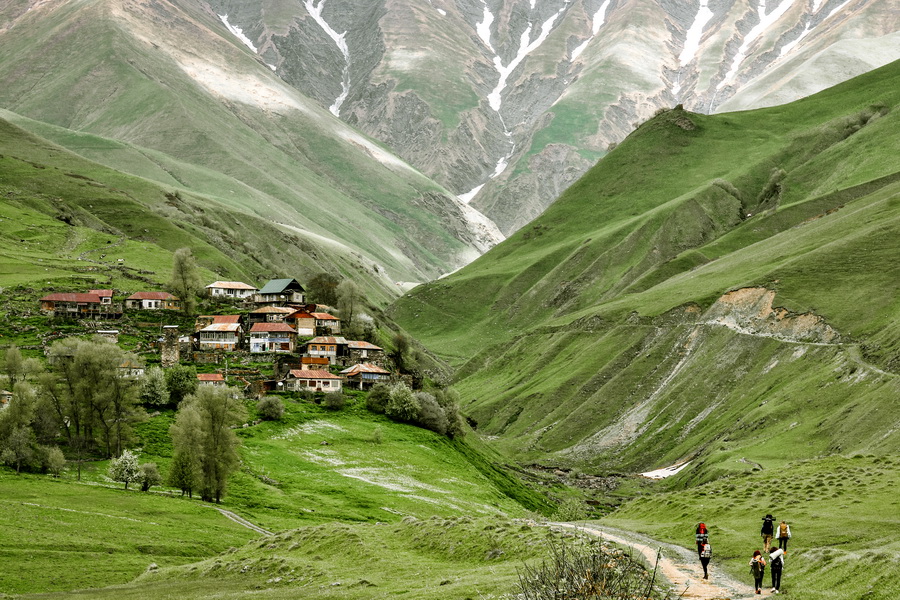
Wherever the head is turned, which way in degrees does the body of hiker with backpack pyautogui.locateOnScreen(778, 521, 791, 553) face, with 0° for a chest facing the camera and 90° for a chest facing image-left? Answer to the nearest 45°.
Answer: approximately 180°

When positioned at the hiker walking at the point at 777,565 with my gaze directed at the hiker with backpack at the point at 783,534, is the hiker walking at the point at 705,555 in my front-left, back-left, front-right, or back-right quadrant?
front-left

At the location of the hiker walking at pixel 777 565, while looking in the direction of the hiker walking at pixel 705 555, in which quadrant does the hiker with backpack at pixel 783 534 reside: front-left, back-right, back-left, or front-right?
front-right

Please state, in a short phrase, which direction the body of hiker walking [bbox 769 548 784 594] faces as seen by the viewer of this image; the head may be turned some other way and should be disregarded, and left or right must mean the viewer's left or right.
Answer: facing away from the viewer

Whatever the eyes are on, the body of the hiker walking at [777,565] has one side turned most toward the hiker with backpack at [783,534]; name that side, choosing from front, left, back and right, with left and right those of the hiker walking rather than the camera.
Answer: front

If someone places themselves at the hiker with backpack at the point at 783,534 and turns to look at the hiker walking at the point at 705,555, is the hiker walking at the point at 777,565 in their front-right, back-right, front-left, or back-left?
front-left

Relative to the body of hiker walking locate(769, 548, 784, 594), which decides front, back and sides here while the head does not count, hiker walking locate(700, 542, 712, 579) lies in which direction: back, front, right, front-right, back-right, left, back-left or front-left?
front-left

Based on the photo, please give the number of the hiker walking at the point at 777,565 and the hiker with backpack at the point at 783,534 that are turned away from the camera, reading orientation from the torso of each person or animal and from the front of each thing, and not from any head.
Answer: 2

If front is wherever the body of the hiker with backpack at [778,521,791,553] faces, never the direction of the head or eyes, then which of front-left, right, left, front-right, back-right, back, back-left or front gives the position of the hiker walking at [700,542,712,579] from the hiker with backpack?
back-left

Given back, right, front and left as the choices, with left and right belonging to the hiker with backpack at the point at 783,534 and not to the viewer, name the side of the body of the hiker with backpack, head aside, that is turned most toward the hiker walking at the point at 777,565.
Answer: back
